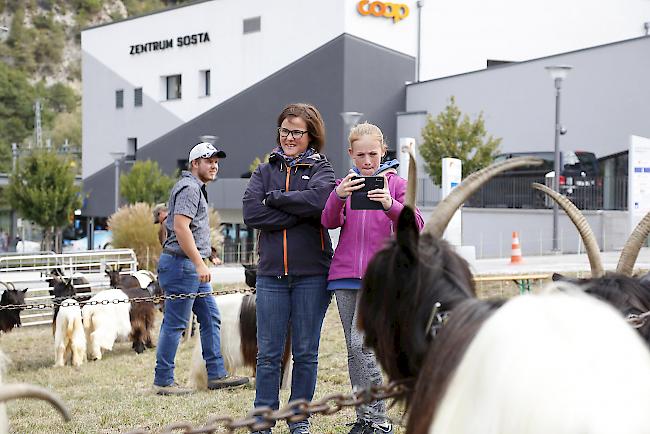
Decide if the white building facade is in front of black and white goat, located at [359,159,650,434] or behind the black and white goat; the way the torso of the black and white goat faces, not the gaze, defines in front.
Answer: in front

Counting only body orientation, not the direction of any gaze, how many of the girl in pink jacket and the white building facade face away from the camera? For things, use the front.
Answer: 0

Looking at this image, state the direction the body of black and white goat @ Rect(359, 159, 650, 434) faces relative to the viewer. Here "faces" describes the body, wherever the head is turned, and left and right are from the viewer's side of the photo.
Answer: facing away from the viewer and to the left of the viewer

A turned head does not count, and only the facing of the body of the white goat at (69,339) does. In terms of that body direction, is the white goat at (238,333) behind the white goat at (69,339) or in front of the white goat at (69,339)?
behind

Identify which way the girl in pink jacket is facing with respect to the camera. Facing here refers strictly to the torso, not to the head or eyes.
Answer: toward the camera

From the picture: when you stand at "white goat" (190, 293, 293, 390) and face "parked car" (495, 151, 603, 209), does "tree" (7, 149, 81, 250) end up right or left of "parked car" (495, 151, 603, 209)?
left
